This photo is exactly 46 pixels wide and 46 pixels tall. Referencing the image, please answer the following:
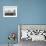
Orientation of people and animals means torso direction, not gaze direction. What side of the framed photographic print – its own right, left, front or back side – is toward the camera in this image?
front
